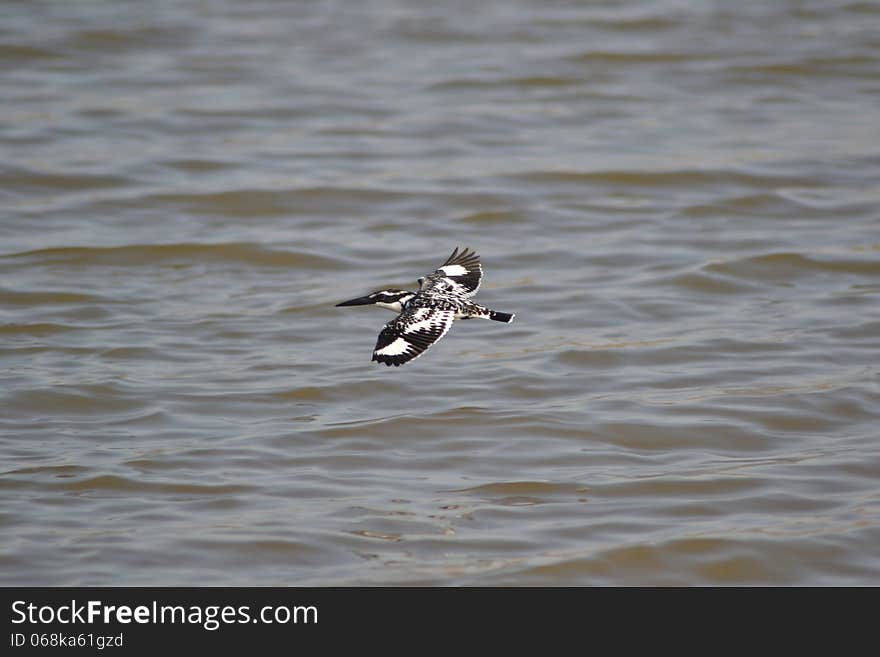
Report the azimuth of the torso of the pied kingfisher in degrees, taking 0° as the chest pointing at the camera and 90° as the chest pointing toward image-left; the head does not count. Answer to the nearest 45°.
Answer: approximately 90°
